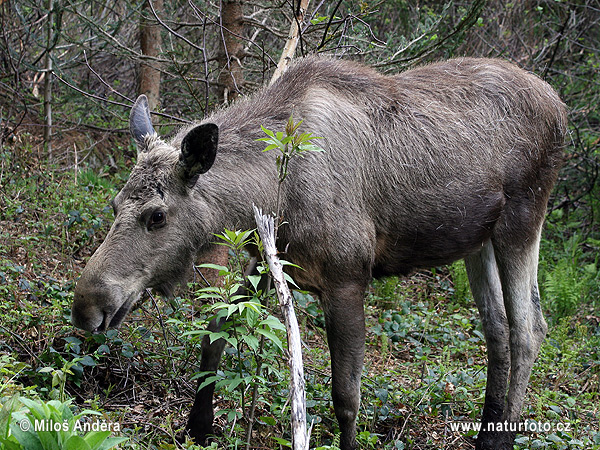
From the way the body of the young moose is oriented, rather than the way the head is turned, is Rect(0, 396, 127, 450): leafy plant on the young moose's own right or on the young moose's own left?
on the young moose's own left

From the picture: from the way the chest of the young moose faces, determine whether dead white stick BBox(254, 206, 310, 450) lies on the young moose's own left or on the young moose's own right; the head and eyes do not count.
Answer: on the young moose's own left

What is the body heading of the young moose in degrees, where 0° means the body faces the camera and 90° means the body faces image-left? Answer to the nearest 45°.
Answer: approximately 90°

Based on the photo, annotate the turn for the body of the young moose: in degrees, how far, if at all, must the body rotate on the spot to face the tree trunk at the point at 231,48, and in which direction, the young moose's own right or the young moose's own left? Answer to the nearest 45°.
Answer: approximately 45° to the young moose's own right
